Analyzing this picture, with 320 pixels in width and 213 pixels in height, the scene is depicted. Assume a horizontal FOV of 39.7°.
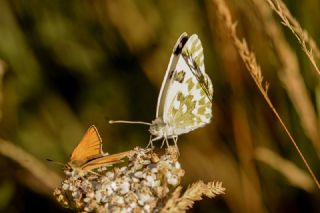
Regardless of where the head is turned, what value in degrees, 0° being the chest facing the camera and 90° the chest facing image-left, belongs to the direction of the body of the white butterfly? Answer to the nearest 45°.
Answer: approximately 90°

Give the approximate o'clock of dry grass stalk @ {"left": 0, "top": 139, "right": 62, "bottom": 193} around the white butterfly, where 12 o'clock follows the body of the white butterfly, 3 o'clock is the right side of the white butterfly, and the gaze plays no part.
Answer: The dry grass stalk is roughly at 12 o'clock from the white butterfly.
